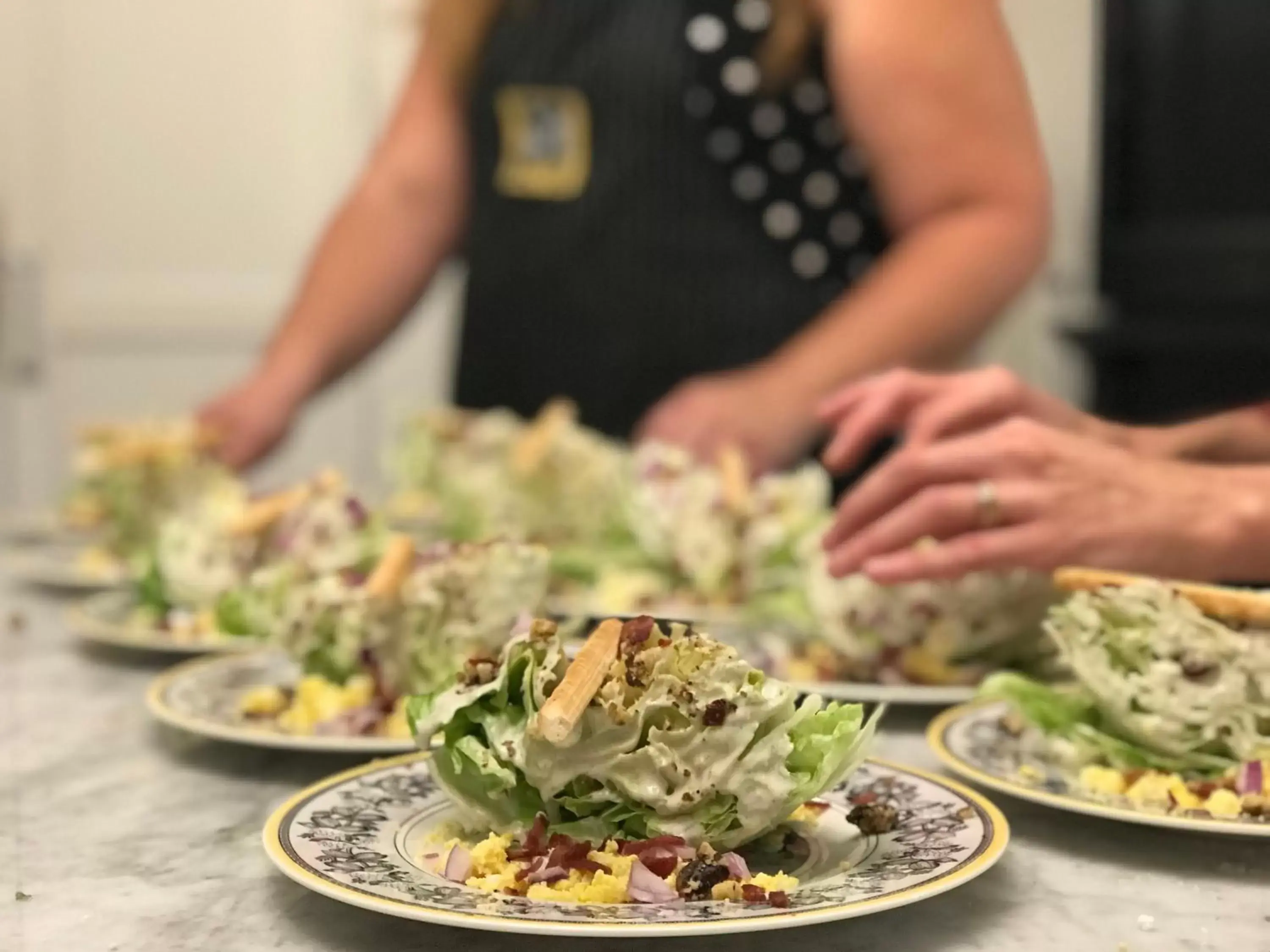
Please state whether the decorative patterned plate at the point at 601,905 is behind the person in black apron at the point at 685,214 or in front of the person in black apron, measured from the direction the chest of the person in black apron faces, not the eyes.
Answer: in front

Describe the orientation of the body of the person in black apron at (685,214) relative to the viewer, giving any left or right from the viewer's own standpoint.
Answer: facing the viewer and to the left of the viewer

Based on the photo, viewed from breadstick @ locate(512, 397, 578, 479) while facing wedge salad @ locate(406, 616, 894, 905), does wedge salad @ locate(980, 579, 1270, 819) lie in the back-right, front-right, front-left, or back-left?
front-left

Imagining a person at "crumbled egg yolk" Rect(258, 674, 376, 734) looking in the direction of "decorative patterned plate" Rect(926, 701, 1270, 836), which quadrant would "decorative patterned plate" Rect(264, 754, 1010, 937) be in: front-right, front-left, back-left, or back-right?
front-right

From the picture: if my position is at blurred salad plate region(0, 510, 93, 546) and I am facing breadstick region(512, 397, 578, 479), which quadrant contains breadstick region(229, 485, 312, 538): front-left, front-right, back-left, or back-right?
front-right

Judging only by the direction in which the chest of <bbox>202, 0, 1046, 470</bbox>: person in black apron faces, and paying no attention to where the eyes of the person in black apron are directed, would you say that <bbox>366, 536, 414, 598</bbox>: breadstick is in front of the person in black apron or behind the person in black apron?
in front

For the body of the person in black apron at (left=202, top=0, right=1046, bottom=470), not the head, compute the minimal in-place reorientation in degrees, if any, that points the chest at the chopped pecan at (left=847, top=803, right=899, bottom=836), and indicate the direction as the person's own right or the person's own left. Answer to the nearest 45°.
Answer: approximately 45° to the person's own left

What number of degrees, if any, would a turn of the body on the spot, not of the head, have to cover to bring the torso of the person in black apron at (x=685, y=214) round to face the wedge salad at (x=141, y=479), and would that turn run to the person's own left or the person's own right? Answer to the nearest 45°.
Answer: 0° — they already face it
